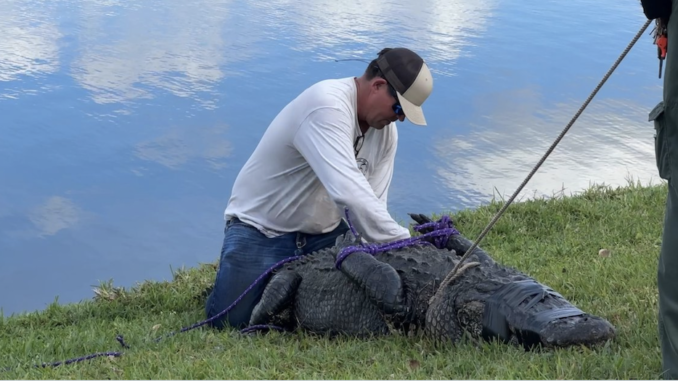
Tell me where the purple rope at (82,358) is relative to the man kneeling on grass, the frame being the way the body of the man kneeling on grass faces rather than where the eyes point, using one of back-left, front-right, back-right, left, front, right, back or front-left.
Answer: back-right

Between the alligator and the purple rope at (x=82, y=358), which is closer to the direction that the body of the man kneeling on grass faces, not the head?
the alligator

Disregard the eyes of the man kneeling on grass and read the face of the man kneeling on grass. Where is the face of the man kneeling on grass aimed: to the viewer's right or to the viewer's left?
to the viewer's right

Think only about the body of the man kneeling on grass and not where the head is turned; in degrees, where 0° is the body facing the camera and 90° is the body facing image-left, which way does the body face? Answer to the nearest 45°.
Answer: approximately 270°
